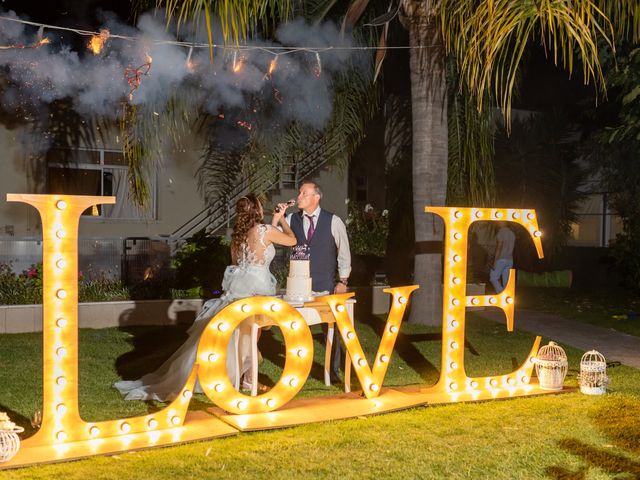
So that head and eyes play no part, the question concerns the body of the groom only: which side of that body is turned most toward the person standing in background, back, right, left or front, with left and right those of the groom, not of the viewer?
back

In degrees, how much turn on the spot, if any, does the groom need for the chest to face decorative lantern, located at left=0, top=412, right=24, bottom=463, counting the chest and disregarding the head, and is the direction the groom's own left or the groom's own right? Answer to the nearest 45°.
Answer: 0° — they already face it

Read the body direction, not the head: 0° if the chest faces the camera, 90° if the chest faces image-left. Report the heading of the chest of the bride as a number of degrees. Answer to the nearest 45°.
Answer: approximately 225°

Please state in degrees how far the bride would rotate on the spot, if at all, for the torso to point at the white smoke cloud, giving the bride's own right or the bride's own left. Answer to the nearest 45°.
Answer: approximately 45° to the bride's own left

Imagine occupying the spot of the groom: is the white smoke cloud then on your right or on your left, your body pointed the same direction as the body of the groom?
on your right

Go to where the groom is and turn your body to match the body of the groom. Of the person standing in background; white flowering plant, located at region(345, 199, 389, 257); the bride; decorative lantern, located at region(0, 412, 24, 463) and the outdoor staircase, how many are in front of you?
2

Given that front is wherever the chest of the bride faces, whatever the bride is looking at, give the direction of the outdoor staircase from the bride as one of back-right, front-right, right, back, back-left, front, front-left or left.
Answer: front-left

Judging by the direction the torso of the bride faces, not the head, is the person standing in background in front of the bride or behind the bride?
in front

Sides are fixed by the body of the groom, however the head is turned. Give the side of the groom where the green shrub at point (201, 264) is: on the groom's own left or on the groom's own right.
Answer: on the groom's own right

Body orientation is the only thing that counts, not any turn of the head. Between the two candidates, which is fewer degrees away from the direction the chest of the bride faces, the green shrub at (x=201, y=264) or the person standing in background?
the person standing in background

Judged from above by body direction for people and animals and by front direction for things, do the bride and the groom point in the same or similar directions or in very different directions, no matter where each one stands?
very different directions

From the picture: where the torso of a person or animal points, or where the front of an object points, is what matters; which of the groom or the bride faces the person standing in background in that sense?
the bride

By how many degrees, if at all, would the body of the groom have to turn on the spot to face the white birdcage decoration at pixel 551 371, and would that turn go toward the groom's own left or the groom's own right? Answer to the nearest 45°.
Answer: approximately 135° to the groom's own left

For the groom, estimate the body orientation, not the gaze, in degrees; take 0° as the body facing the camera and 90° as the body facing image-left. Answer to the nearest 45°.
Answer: approximately 45°
